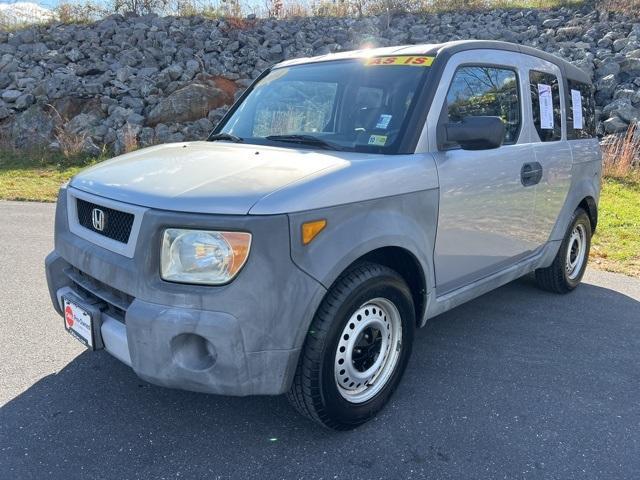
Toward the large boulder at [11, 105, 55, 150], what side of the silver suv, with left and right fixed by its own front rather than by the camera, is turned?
right

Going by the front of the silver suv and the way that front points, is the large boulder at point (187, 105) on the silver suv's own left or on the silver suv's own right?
on the silver suv's own right

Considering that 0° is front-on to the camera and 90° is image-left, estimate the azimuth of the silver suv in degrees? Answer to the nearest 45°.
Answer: approximately 45°
